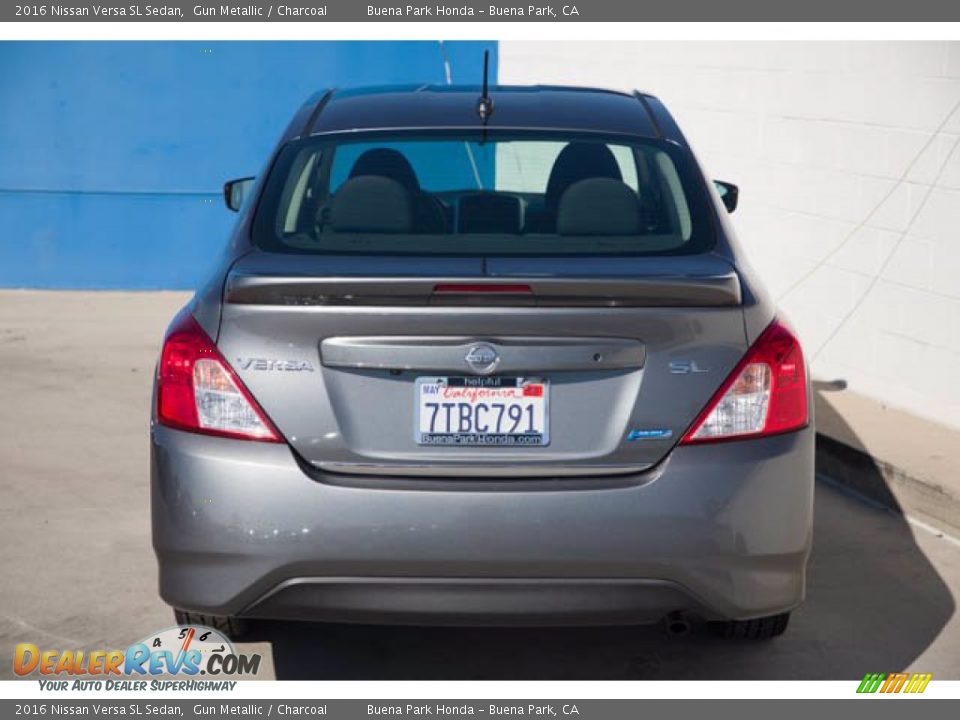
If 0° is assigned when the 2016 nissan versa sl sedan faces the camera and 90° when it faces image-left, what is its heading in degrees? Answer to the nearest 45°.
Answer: approximately 180°
